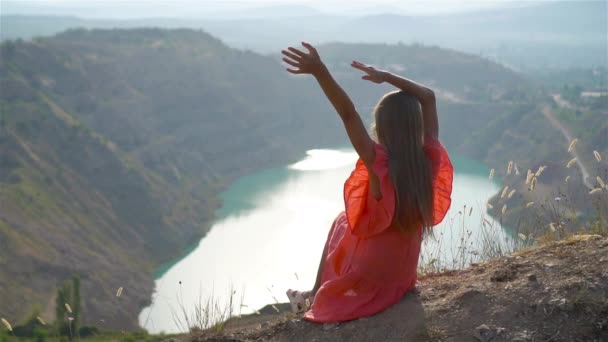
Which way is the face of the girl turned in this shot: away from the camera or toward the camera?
away from the camera

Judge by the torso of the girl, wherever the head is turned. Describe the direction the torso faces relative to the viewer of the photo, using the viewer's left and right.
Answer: facing away from the viewer and to the left of the viewer
